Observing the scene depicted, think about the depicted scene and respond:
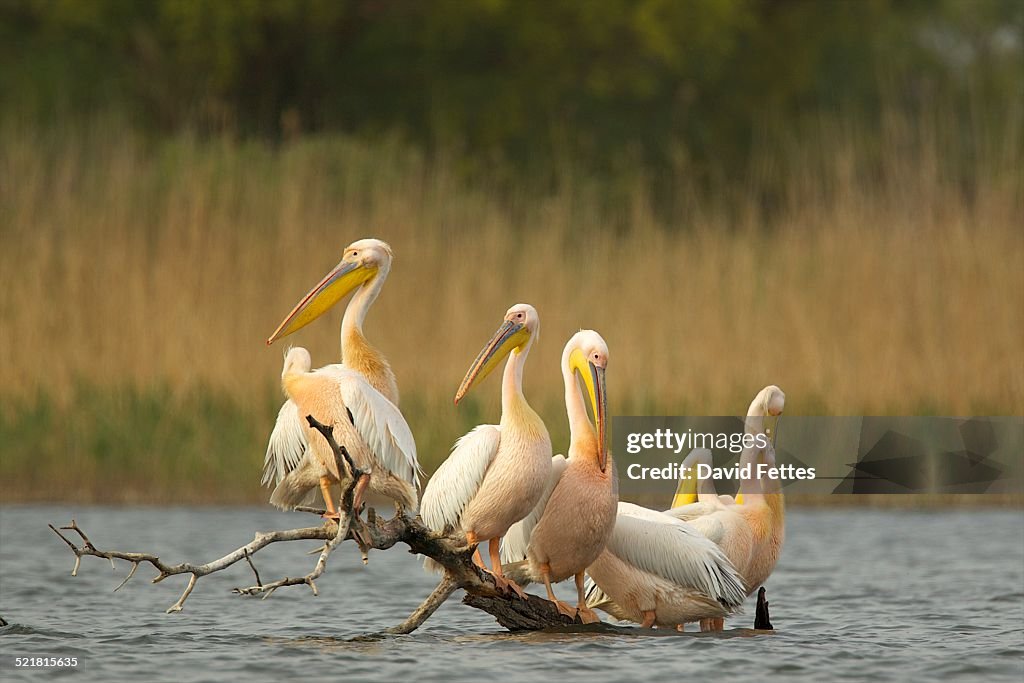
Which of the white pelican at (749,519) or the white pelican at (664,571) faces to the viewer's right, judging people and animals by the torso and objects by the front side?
the white pelican at (749,519)

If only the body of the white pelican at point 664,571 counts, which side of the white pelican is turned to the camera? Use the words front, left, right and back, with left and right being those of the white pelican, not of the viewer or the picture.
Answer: left

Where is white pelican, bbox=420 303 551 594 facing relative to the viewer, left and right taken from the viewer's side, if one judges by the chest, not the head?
facing the viewer and to the right of the viewer

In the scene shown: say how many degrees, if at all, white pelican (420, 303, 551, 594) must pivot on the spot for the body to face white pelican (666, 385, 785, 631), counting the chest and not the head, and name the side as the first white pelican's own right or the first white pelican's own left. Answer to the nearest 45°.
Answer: approximately 90° to the first white pelican's own left

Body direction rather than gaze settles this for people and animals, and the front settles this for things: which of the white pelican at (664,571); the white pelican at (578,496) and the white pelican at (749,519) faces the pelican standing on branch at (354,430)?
the white pelican at (664,571)

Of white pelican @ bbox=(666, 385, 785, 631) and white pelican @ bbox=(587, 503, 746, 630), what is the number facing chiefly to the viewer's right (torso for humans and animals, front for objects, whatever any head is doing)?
1

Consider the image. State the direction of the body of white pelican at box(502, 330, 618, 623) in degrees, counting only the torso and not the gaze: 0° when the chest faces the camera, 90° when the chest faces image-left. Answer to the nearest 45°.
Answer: approximately 315°

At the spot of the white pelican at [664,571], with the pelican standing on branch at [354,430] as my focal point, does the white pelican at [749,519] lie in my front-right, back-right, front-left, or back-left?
back-right

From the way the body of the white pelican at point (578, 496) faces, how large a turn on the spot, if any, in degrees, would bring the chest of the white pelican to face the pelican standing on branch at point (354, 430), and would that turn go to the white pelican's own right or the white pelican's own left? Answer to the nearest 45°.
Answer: approximately 135° to the white pelican's own right

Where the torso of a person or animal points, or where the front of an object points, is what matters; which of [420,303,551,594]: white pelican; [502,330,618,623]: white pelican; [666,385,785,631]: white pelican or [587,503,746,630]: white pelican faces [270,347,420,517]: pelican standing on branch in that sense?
[587,503,746,630]: white pelican
